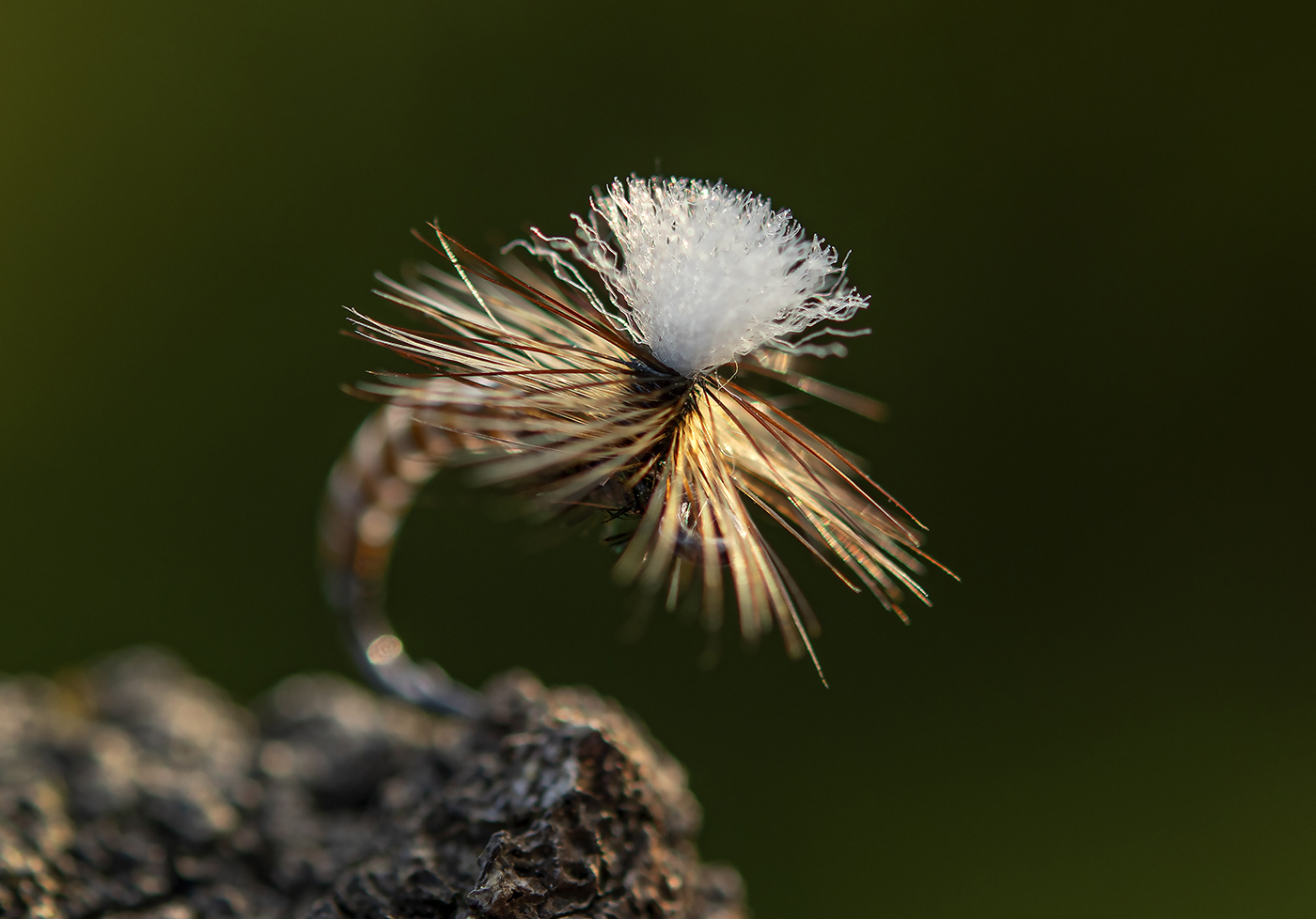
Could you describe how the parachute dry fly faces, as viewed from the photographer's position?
facing the viewer and to the right of the viewer
